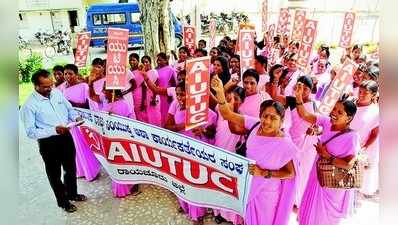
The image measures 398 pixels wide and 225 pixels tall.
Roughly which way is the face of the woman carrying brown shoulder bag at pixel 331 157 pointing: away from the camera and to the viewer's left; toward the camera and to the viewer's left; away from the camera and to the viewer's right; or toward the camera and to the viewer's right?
toward the camera and to the viewer's left

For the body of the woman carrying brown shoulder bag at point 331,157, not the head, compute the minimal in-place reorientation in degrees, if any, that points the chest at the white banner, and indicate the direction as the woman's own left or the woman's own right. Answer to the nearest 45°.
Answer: approximately 45° to the woman's own right

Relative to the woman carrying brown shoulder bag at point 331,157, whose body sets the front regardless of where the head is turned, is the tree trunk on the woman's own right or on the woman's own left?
on the woman's own right

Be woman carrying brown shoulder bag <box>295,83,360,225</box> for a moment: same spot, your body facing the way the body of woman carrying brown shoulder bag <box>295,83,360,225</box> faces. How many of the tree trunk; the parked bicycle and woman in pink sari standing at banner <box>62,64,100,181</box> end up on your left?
0

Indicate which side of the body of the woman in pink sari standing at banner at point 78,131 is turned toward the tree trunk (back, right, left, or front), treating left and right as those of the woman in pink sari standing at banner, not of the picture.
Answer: back

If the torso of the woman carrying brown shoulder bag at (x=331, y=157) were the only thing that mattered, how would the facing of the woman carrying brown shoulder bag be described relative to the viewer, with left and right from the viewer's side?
facing the viewer and to the left of the viewer

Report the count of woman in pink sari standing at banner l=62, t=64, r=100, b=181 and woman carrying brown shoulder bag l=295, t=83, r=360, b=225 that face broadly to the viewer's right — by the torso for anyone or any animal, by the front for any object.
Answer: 0

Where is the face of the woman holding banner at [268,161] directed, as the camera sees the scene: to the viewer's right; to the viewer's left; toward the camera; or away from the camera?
toward the camera
